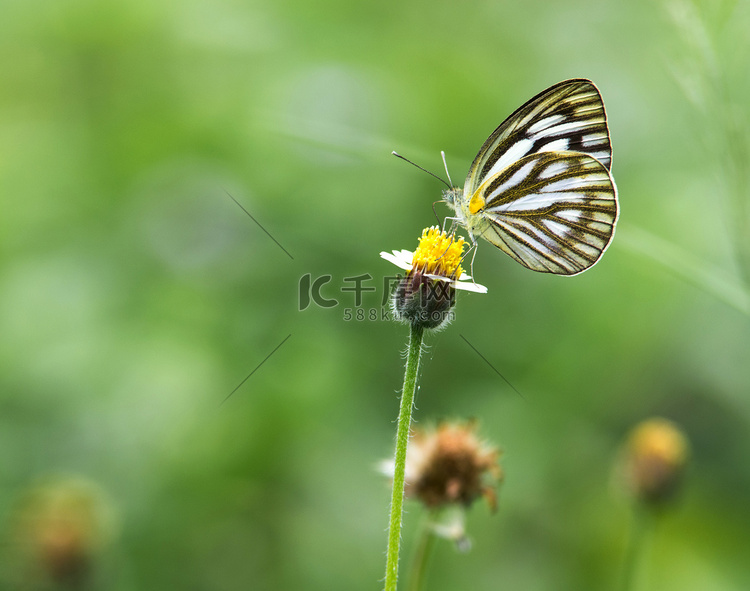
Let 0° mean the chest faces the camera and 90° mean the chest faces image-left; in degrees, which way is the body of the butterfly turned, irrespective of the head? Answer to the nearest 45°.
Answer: approximately 90°
